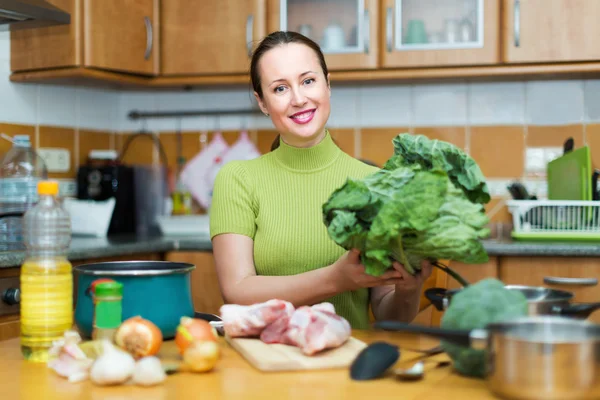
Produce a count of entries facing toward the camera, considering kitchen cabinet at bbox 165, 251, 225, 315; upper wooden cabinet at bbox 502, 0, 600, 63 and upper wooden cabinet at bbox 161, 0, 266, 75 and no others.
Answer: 3

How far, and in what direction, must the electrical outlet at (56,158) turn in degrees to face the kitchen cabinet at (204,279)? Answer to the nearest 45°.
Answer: approximately 45° to its left

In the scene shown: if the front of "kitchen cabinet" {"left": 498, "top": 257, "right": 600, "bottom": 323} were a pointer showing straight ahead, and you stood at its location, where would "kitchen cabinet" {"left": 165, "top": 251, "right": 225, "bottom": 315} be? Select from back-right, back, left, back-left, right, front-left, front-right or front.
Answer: right

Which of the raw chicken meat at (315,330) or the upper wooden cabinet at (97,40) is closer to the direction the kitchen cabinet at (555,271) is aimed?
the raw chicken meat

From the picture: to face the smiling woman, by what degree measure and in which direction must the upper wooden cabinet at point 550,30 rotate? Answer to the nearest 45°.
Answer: approximately 45° to its right

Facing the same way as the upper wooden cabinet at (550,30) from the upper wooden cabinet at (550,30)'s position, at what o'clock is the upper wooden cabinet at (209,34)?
the upper wooden cabinet at (209,34) is roughly at 3 o'clock from the upper wooden cabinet at (550,30).

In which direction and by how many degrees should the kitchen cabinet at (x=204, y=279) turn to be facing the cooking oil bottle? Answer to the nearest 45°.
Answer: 0° — it already faces it

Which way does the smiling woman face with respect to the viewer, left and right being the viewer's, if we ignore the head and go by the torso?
facing the viewer and to the right of the viewer
